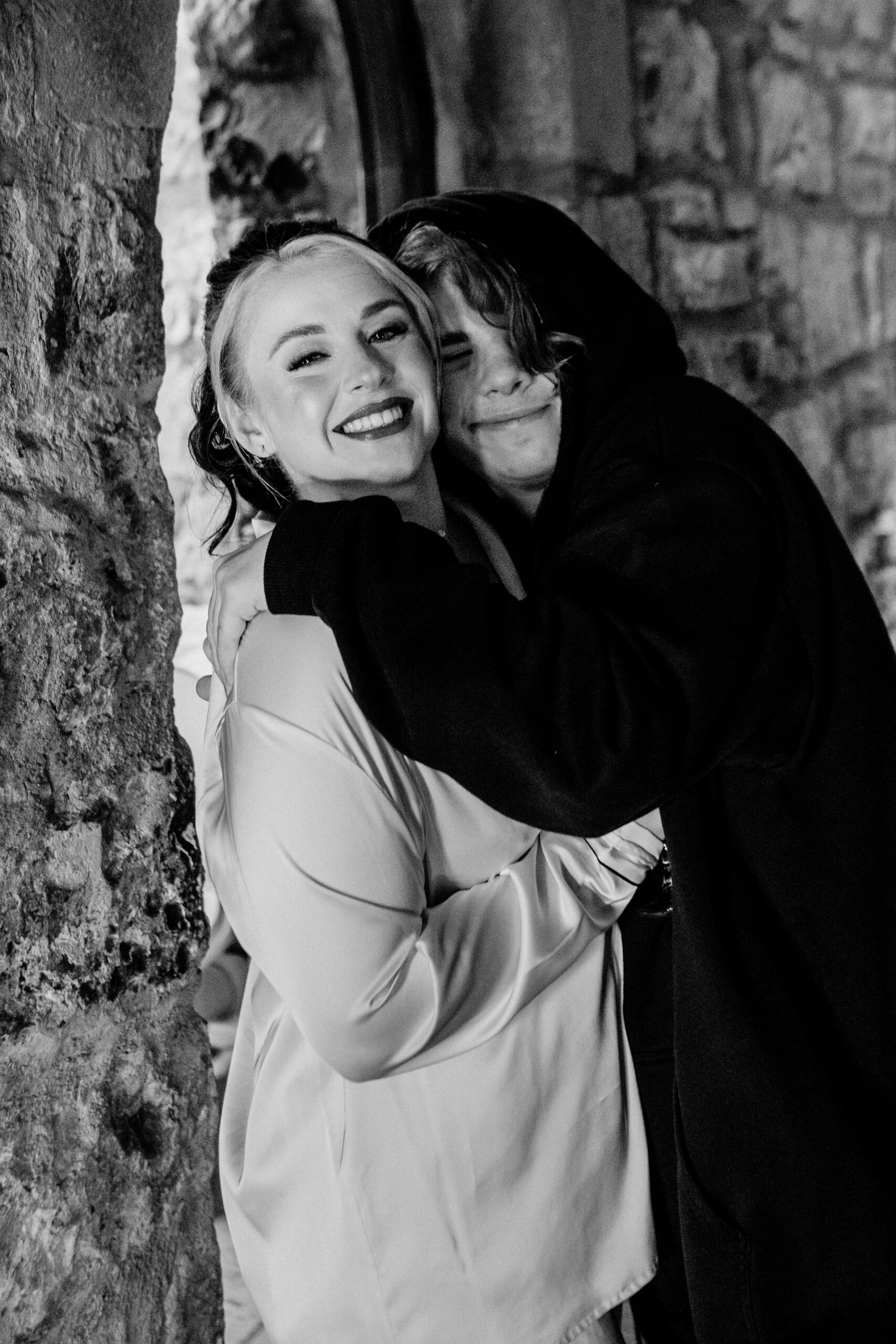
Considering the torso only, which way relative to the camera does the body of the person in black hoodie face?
to the viewer's left
